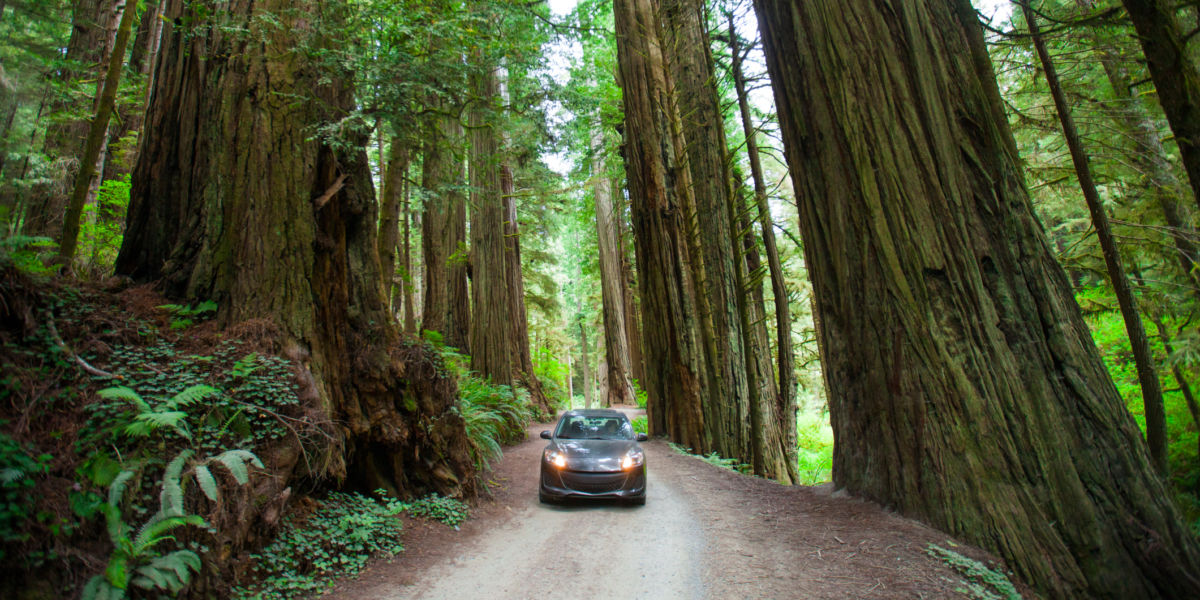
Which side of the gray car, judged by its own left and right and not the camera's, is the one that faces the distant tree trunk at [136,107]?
right

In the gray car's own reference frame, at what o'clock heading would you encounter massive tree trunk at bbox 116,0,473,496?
The massive tree trunk is roughly at 2 o'clock from the gray car.

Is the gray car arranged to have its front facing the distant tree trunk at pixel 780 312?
no

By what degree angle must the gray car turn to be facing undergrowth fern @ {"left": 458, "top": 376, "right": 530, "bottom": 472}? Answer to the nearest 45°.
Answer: approximately 135° to its right

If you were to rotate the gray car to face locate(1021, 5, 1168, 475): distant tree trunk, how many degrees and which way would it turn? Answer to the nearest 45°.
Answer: approximately 90° to its left

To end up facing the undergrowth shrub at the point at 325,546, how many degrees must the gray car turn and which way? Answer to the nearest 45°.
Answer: approximately 45° to its right

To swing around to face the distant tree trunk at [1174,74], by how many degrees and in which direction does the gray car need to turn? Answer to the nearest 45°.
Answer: approximately 45° to its left

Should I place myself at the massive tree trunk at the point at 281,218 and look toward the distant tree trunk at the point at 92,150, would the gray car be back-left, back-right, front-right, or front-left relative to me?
back-right

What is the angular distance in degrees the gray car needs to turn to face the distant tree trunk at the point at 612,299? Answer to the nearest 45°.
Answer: approximately 180°

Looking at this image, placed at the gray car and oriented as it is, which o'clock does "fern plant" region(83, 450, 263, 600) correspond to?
The fern plant is roughly at 1 o'clock from the gray car.

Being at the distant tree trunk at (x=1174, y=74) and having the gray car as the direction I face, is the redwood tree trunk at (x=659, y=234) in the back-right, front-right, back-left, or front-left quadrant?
front-right

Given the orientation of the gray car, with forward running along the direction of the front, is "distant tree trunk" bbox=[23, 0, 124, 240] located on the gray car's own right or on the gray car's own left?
on the gray car's own right

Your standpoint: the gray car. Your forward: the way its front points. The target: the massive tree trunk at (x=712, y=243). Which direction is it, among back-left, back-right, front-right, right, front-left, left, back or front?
back-left

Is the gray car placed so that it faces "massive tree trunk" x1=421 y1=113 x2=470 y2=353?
no

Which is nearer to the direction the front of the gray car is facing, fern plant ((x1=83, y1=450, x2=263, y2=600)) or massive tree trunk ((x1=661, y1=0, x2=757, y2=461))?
the fern plant

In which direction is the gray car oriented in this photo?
toward the camera

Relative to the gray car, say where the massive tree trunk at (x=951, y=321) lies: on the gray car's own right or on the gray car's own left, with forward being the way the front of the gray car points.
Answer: on the gray car's own left
